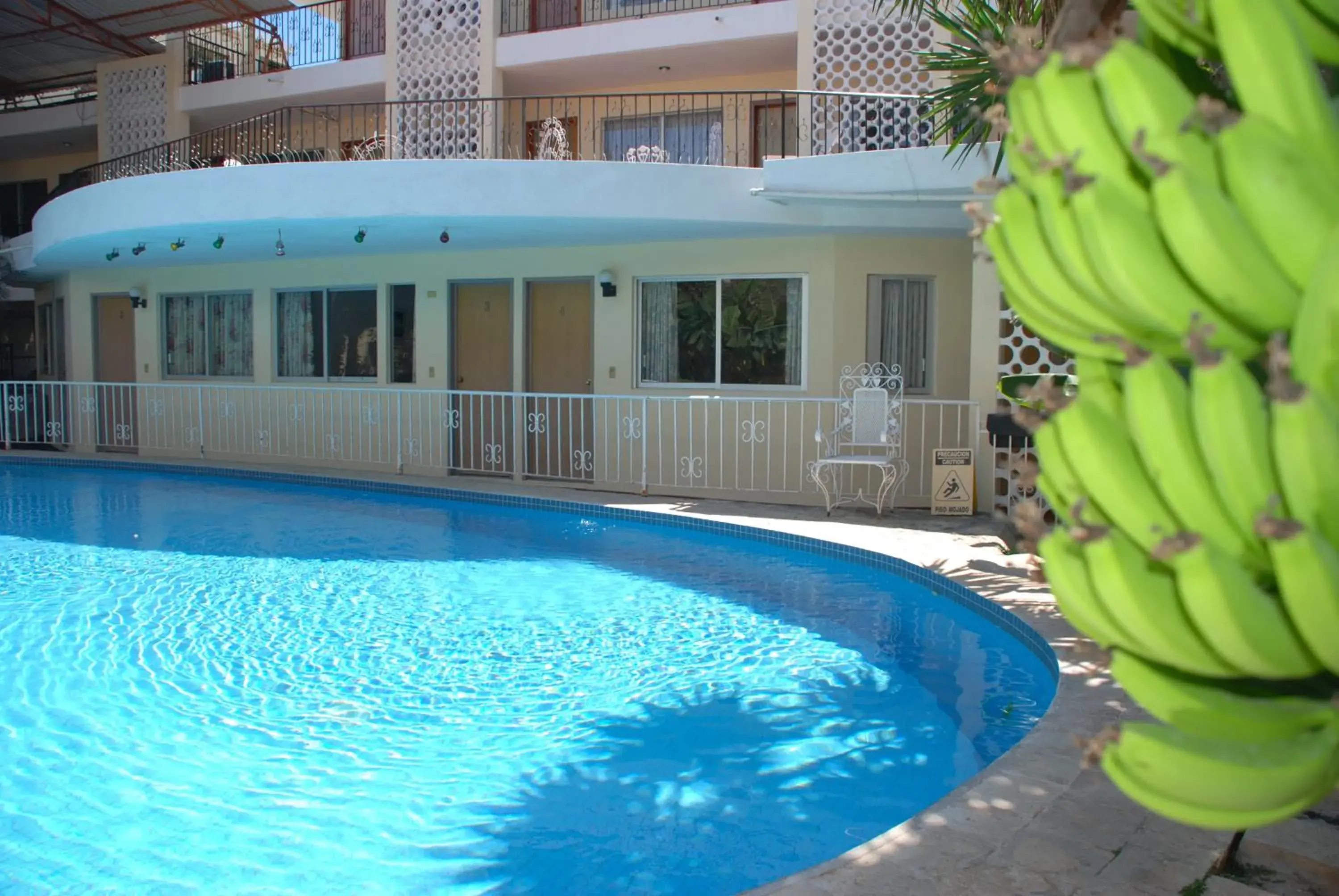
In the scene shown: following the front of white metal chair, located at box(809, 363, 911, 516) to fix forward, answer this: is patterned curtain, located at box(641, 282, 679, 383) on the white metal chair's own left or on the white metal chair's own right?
on the white metal chair's own right

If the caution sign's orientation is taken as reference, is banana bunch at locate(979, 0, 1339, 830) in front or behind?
in front

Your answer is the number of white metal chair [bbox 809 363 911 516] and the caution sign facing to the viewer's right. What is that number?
0

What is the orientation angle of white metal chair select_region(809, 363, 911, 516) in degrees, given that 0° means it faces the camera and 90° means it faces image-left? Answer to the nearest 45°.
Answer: approximately 45°

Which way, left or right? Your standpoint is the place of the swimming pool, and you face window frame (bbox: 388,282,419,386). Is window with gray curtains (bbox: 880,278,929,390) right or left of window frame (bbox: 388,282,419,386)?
right

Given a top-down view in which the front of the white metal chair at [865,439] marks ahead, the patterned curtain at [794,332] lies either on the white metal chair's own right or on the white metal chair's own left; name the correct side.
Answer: on the white metal chair's own right

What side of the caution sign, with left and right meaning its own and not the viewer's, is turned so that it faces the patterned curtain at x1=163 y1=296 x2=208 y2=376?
right

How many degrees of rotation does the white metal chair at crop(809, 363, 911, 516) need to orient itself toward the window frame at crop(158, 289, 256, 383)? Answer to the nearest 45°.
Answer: approximately 45° to its right

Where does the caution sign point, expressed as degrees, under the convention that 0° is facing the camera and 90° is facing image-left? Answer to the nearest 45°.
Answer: approximately 0°

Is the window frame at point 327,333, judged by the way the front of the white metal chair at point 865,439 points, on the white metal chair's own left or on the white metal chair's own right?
on the white metal chair's own right

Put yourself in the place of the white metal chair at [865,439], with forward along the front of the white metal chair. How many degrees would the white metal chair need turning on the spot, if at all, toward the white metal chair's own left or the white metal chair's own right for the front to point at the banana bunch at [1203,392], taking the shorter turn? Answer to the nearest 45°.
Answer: approximately 45° to the white metal chair's own left

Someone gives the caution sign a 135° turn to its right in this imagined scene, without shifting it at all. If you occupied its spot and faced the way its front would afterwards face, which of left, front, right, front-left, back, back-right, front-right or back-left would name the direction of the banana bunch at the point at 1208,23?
back-left
